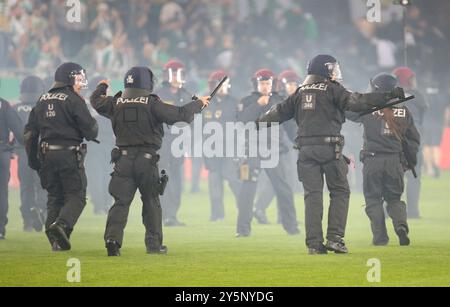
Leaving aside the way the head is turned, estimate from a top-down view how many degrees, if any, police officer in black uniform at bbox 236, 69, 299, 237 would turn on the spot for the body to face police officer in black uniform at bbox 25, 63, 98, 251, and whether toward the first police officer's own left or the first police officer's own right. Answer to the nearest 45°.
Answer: approximately 45° to the first police officer's own right

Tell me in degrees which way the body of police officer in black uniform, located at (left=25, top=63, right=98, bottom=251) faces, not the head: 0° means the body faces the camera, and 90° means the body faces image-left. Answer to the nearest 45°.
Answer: approximately 225°

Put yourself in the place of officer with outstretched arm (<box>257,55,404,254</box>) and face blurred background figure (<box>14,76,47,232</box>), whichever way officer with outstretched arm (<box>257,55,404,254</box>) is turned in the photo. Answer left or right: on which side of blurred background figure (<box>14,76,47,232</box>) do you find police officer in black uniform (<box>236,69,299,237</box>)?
right

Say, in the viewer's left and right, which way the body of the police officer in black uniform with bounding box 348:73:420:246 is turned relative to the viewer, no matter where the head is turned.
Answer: facing away from the viewer

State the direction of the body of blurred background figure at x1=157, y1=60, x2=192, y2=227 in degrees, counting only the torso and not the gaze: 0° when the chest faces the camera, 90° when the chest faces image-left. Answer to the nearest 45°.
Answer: approximately 0°
